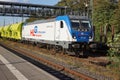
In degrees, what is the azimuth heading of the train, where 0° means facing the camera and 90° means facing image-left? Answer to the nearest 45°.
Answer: approximately 315°
